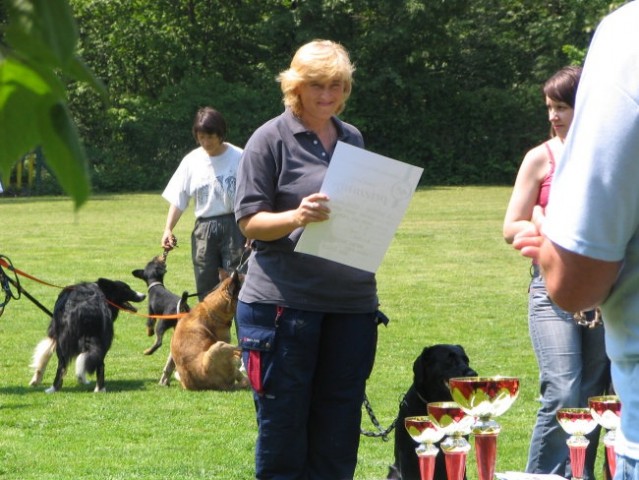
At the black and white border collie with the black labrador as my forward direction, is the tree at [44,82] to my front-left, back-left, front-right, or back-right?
front-right

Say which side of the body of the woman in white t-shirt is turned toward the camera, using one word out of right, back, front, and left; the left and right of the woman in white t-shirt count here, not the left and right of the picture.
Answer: front
